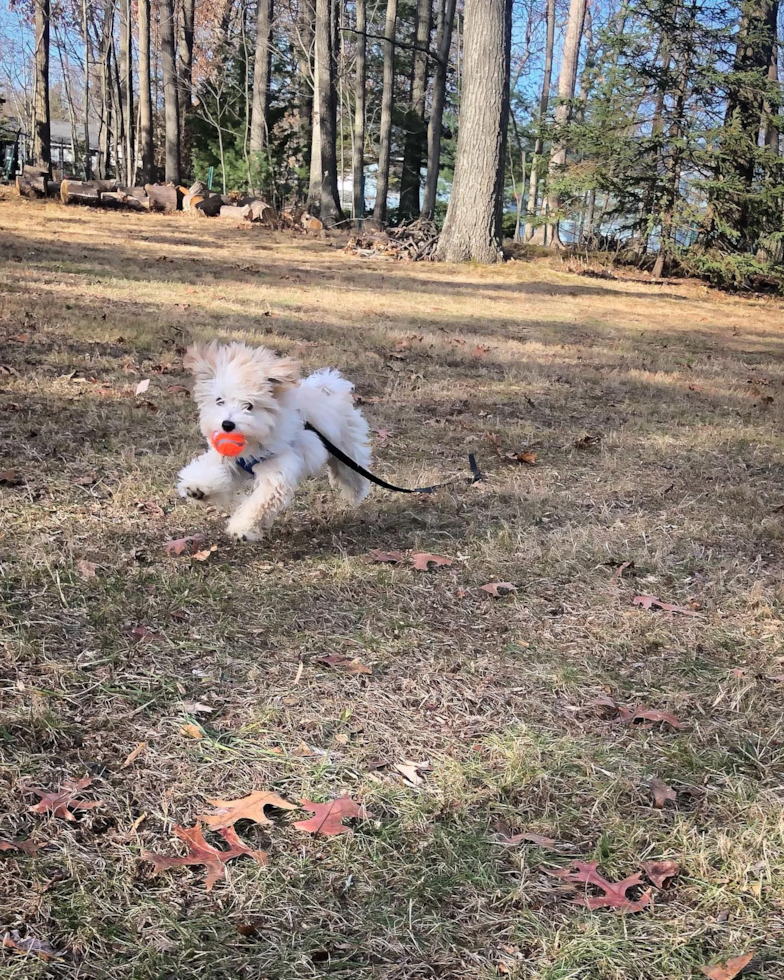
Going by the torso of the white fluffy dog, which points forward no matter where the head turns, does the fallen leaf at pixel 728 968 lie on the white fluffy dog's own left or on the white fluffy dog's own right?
on the white fluffy dog's own left

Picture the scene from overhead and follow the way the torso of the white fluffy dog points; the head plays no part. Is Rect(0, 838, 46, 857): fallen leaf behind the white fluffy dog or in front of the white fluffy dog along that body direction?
in front

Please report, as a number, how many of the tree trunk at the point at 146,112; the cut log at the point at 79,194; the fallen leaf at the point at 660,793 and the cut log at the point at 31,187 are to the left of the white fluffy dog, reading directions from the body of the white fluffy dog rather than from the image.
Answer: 1

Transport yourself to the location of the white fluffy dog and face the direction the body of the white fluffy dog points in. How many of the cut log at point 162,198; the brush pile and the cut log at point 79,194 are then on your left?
0

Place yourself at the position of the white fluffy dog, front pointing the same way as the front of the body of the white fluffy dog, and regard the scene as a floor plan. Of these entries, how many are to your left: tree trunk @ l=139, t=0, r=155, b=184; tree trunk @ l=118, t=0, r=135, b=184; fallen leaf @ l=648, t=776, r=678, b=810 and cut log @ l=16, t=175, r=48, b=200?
1

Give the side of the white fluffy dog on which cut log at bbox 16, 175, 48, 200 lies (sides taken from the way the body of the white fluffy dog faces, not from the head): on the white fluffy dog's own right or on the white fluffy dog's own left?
on the white fluffy dog's own right

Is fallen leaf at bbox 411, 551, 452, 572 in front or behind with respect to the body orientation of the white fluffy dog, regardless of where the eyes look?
behind

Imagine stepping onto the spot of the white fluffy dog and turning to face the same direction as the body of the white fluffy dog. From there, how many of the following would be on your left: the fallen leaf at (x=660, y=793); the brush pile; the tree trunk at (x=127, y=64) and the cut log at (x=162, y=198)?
1

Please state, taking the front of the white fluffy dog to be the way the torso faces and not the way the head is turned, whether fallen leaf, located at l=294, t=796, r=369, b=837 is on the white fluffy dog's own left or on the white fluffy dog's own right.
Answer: on the white fluffy dog's own left

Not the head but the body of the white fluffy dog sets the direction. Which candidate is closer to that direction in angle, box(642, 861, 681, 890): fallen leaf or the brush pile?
the fallen leaf

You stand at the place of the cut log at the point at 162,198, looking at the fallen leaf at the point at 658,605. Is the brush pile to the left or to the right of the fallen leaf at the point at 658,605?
left

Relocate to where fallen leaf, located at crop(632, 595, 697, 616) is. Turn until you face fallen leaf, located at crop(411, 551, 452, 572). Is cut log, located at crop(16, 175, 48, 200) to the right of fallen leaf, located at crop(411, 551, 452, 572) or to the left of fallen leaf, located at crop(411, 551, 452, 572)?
right

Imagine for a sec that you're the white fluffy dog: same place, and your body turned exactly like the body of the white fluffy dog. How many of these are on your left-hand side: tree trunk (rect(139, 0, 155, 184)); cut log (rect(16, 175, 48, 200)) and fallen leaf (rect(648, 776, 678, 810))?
1

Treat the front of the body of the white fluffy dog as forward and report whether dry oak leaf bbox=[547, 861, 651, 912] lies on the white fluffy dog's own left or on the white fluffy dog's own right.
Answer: on the white fluffy dog's own left

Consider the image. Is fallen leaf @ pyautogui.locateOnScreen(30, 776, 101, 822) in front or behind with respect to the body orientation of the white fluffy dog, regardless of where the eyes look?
in front

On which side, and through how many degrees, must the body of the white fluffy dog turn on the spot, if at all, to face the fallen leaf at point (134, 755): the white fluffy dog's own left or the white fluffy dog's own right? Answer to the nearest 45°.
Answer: approximately 45° to the white fluffy dog's own left
